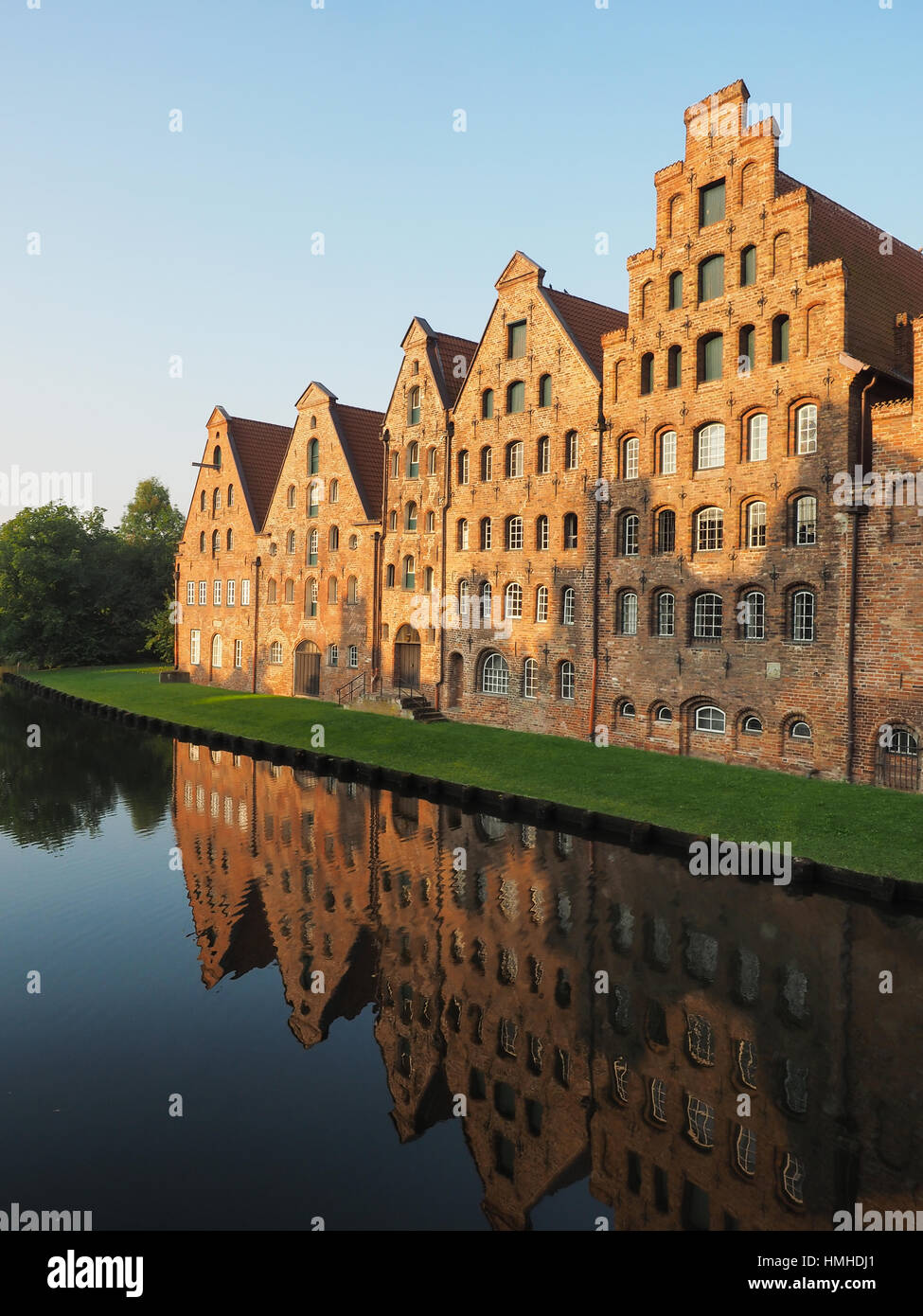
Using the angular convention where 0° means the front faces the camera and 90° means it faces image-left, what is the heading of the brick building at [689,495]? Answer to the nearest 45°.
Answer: approximately 45°
